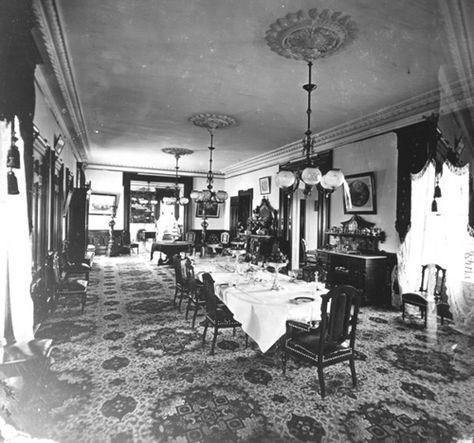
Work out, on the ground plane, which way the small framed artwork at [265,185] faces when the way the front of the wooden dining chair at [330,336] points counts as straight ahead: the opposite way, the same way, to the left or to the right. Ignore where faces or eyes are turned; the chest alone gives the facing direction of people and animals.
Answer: to the left

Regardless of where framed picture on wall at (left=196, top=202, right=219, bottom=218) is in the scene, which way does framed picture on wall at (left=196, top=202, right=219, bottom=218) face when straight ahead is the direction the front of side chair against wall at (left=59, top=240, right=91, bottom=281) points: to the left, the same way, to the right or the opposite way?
to the right

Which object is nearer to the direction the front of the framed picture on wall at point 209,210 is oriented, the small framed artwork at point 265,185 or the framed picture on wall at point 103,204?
the small framed artwork

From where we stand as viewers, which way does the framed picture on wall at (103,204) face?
facing the viewer

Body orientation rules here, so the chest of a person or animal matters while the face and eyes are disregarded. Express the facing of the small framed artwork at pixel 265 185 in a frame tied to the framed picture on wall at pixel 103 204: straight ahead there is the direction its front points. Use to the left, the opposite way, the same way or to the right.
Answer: to the right

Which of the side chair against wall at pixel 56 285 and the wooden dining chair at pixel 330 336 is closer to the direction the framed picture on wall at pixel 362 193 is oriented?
the side chair against wall

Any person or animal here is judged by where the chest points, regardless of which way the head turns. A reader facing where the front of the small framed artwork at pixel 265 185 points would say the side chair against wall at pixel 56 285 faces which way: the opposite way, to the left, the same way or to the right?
the opposite way

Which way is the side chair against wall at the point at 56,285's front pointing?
to the viewer's right

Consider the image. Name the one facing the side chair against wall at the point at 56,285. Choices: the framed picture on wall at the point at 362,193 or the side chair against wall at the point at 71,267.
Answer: the framed picture on wall

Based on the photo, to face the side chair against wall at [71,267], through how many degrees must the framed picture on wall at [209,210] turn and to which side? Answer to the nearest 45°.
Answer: approximately 45° to its right

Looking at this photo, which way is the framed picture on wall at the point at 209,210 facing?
toward the camera

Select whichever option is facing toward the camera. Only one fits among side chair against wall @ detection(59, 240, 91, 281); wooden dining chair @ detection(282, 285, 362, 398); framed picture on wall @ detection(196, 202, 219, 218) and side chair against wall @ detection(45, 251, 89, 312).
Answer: the framed picture on wall

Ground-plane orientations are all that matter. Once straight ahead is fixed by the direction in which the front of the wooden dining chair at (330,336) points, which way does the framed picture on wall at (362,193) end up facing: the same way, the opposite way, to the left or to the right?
to the left

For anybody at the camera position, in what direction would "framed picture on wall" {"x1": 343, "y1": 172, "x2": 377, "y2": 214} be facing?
facing the viewer and to the left of the viewer

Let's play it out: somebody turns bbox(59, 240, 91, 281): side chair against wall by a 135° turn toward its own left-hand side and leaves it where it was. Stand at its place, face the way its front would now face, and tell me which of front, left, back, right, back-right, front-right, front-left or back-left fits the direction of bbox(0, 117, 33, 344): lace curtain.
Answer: back-left

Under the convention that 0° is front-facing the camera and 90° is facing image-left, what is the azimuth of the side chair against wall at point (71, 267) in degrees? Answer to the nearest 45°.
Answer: approximately 270°

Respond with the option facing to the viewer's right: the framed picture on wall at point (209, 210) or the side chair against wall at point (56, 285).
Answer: the side chair against wall
